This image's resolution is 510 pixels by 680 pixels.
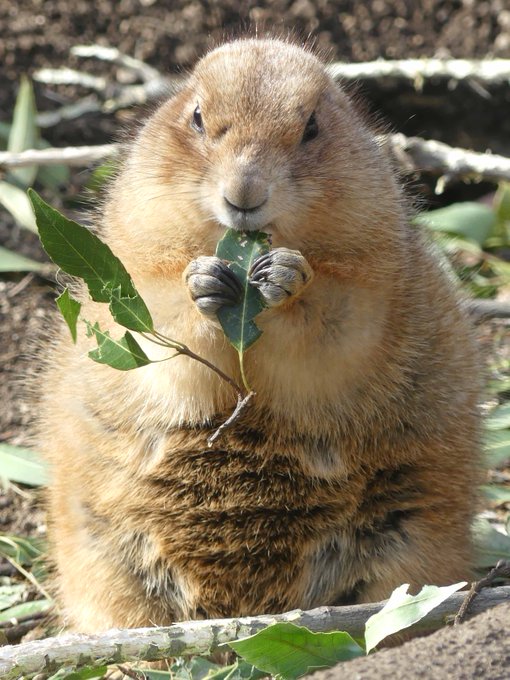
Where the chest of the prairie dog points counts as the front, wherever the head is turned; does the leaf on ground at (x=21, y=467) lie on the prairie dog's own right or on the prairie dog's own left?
on the prairie dog's own right

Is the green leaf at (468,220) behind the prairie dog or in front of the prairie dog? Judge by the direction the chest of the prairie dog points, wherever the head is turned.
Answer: behind

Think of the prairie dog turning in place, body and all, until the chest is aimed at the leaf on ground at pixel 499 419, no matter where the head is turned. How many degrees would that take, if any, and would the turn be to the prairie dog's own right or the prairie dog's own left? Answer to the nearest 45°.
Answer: approximately 135° to the prairie dog's own left

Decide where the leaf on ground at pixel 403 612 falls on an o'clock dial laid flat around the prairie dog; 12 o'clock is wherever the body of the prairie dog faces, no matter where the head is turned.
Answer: The leaf on ground is roughly at 11 o'clock from the prairie dog.

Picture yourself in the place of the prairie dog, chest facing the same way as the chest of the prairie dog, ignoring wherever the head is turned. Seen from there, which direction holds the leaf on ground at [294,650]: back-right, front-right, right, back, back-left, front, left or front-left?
front

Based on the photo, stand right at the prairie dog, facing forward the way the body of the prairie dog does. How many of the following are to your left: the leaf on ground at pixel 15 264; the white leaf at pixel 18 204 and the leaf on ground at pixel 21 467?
0

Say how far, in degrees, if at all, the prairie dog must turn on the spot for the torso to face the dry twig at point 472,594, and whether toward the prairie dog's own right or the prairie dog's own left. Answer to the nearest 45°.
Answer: approximately 45° to the prairie dog's own left

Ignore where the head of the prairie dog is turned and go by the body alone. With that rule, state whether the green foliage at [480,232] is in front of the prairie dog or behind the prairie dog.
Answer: behind

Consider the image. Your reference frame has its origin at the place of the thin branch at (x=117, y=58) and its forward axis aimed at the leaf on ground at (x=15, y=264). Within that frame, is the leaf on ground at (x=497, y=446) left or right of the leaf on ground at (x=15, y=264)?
left

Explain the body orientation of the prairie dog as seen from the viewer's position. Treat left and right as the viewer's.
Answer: facing the viewer

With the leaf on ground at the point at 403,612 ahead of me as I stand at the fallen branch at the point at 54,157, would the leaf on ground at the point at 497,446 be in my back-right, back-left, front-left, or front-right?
front-left

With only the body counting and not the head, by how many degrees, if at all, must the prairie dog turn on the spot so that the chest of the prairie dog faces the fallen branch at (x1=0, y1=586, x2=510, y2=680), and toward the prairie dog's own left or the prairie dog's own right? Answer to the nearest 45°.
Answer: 0° — it already faces it

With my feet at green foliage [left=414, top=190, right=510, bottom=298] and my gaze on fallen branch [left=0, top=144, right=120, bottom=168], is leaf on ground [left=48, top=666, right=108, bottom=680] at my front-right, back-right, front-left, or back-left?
front-left

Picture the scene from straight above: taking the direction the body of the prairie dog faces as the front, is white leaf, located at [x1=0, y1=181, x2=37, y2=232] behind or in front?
behind

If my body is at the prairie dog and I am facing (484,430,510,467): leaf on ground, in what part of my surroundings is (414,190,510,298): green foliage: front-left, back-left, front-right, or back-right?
front-left

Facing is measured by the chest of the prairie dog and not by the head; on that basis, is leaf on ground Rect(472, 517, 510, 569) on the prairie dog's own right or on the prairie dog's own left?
on the prairie dog's own left

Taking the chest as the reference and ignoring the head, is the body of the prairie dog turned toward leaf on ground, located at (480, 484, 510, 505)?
no

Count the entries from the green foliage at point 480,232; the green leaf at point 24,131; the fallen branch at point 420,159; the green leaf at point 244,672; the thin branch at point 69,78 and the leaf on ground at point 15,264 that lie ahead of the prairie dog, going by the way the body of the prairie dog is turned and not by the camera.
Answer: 1

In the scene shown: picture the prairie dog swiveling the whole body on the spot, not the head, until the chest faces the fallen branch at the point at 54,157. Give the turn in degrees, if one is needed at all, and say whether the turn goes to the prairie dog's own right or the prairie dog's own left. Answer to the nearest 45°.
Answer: approximately 135° to the prairie dog's own right

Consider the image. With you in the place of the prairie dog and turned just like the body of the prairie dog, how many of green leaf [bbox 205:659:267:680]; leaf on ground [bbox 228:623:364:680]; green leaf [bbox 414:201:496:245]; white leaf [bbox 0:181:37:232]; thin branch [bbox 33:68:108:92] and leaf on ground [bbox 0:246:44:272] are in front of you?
2

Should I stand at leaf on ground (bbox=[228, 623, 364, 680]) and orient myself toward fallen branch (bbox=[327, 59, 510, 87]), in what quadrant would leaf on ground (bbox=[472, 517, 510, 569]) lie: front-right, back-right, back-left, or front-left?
front-right
